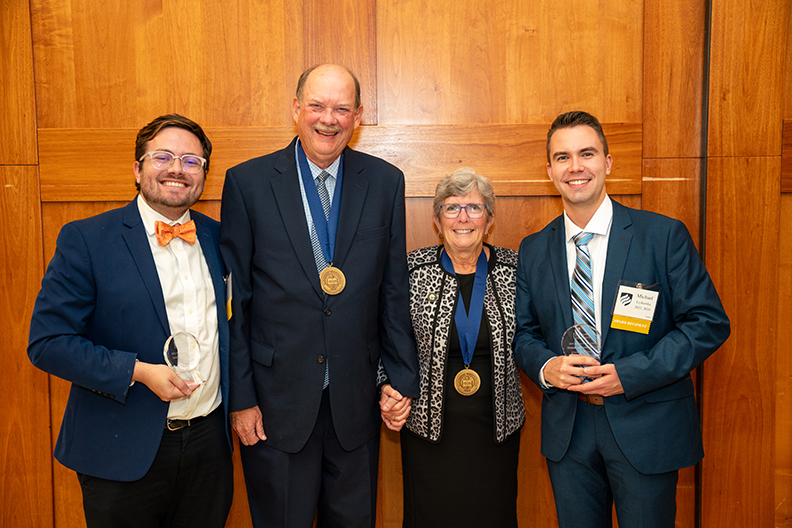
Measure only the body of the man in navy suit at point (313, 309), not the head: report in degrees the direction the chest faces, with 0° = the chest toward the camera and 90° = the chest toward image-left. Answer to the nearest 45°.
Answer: approximately 0°

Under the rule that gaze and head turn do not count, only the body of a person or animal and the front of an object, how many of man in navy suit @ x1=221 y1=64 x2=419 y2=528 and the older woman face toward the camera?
2

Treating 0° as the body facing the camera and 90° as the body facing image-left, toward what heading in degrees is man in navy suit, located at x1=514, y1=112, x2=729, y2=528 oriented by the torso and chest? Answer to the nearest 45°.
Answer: approximately 45°

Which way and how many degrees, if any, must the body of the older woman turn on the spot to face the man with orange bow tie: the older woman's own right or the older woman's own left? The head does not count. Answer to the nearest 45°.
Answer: approximately 45° to the older woman's own right
